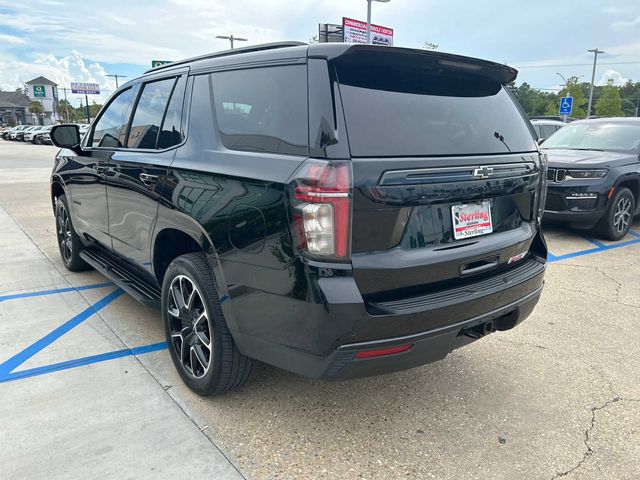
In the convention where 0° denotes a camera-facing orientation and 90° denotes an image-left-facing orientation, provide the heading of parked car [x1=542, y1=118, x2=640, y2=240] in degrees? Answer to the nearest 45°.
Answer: approximately 45°

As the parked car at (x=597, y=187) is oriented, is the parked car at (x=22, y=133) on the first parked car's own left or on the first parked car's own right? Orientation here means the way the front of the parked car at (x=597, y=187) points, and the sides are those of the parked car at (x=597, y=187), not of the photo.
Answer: on the first parked car's own right

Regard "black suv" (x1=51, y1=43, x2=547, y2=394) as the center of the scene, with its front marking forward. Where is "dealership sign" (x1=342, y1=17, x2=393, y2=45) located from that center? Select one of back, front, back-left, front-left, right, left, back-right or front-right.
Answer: front-right

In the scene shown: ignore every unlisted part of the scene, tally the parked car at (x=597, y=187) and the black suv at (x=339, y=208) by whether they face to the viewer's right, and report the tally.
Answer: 0

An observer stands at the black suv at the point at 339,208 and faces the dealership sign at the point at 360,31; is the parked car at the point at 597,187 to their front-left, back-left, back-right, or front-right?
front-right

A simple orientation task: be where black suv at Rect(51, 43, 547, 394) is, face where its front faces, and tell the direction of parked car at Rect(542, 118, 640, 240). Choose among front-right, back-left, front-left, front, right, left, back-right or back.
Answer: right

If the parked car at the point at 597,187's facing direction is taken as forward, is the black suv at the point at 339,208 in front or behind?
in front

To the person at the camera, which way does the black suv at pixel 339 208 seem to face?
facing away from the viewer and to the left of the viewer

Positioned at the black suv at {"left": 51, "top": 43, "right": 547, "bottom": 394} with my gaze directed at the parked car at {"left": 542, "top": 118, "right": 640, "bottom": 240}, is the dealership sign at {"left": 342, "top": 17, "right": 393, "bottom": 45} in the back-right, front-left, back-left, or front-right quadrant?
front-left

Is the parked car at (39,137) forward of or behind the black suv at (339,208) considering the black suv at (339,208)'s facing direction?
forward
